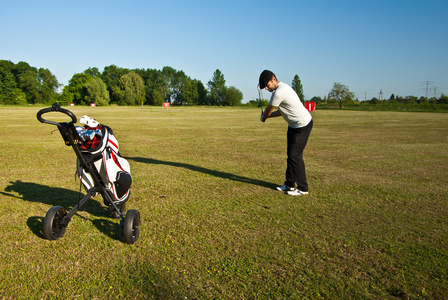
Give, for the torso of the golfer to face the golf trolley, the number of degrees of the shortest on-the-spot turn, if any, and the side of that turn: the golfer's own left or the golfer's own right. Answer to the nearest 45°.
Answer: approximately 45° to the golfer's own left

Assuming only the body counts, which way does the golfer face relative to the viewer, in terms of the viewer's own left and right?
facing to the left of the viewer
